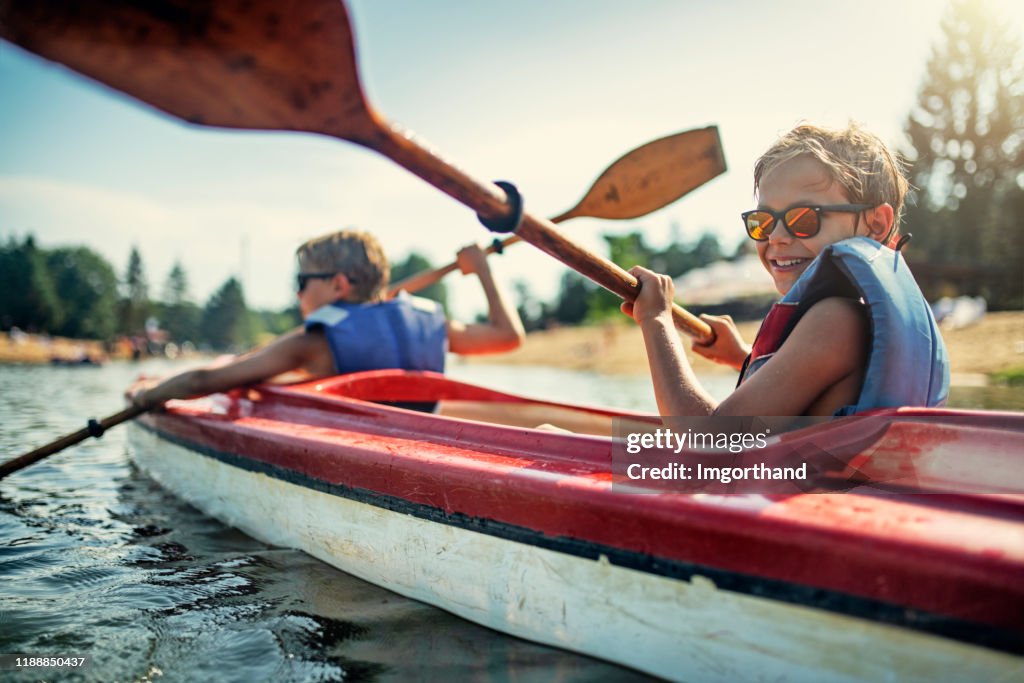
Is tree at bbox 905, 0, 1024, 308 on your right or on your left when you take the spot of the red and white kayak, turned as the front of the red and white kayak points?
on your right

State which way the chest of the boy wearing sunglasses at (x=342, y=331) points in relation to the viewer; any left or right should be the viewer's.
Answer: facing away from the viewer and to the left of the viewer

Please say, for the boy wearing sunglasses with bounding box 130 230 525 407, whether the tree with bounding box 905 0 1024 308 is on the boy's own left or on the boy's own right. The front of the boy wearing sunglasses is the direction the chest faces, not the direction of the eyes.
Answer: on the boy's own right

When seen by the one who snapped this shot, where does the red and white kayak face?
facing away from the viewer and to the left of the viewer

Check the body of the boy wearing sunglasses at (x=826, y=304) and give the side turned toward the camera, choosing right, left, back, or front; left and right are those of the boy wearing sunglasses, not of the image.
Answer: left
